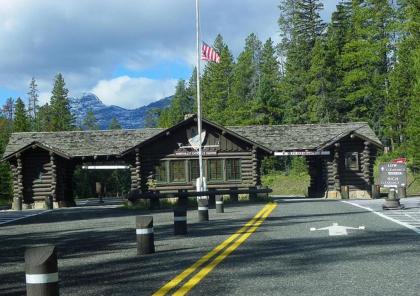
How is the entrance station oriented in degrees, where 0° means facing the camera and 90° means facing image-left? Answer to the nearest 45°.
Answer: approximately 0°

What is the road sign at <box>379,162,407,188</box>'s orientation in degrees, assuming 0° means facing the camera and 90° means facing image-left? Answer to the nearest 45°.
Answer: approximately 0°

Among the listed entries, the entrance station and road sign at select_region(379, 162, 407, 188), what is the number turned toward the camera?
2

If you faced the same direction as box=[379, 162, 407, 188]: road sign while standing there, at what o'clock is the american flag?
The american flag is roughly at 4 o'clock from the road sign.

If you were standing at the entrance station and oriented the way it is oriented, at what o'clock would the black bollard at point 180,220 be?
The black bollard is roughly at 12 o'clock from the entrance station.

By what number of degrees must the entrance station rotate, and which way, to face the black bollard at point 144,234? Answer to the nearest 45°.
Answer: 0° — it already faces it
